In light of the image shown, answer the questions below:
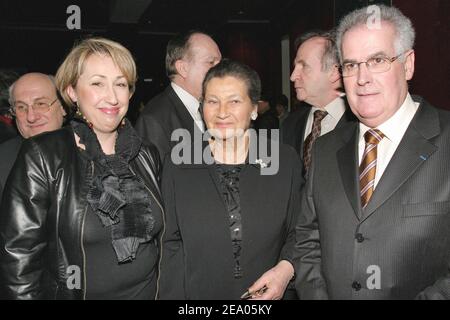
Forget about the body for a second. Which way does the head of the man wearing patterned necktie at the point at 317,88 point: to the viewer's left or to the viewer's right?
to the viewer's left

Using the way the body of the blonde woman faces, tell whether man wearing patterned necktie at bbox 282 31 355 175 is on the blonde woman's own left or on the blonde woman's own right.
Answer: on the blonde woman's own left

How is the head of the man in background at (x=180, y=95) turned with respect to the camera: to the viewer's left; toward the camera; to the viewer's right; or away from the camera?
to the viewer's right

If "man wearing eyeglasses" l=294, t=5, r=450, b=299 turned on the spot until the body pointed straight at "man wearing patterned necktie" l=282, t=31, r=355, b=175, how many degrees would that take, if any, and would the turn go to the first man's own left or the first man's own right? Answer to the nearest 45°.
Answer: approximately 135° to the first man's own right

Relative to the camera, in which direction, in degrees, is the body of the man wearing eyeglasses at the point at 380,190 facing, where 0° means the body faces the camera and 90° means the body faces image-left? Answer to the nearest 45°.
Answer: approximately 45°

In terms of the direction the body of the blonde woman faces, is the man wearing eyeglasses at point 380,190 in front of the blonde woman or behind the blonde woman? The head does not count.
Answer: in front

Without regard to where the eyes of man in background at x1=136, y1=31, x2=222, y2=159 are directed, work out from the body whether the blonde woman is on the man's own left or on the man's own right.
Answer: on the man's own right

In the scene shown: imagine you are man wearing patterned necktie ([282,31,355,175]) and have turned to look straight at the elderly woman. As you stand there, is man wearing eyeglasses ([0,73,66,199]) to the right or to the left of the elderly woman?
right
